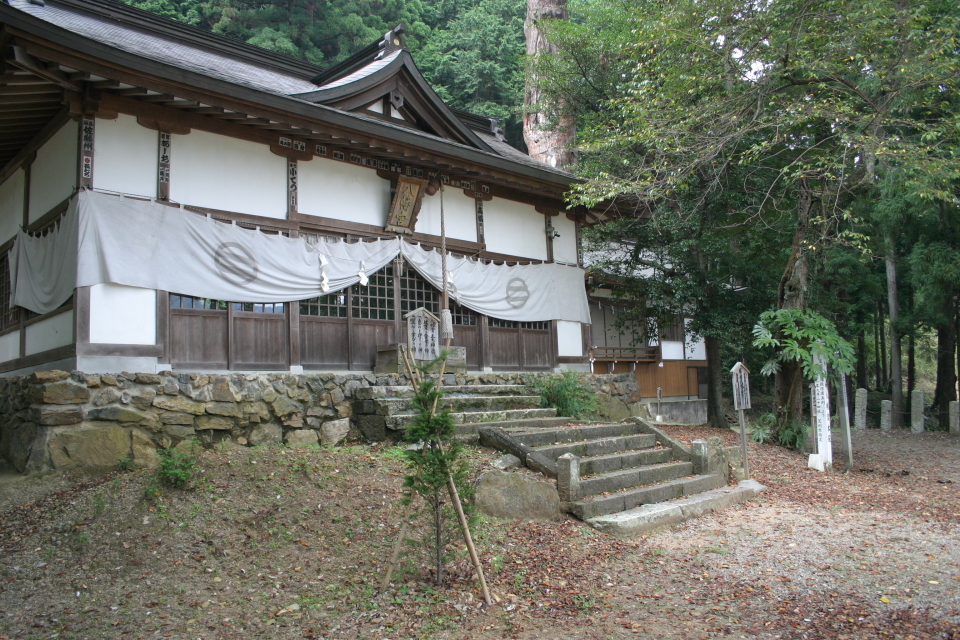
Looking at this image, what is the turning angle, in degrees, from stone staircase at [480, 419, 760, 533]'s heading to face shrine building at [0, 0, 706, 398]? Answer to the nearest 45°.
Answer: approximately 135° to its right

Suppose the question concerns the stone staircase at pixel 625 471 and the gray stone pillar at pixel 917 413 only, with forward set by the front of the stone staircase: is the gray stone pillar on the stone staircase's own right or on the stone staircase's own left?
on the stone staircase's own left

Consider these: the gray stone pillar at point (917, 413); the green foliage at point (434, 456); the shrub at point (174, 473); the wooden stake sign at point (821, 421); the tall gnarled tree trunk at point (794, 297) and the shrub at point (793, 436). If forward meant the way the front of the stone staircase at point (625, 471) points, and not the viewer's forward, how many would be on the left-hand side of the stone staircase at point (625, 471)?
4

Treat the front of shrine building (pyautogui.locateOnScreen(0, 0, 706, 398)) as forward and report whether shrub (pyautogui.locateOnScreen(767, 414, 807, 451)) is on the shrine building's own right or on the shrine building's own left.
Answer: on the shrine building's own left

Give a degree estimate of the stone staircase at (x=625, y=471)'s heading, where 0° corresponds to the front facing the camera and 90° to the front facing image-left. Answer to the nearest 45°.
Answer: approximately 315°

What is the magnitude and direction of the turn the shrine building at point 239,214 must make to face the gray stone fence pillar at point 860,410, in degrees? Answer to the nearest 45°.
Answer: approximately 90° to its left

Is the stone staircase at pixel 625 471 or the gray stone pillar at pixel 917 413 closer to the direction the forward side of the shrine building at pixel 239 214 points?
the stone staircase

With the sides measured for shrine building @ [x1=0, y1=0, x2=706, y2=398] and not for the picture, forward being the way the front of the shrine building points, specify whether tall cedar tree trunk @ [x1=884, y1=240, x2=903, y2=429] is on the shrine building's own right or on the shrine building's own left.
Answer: on the shrine building's own left

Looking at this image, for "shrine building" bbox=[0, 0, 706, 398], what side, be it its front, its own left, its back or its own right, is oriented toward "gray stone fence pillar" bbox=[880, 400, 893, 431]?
left

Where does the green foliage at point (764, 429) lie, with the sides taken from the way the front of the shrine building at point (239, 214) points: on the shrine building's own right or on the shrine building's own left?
on the shrine building's own left

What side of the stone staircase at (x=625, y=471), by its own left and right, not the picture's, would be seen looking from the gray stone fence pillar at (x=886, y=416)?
left

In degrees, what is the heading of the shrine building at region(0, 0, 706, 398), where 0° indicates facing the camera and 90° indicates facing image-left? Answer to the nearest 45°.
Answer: approximately 315°
